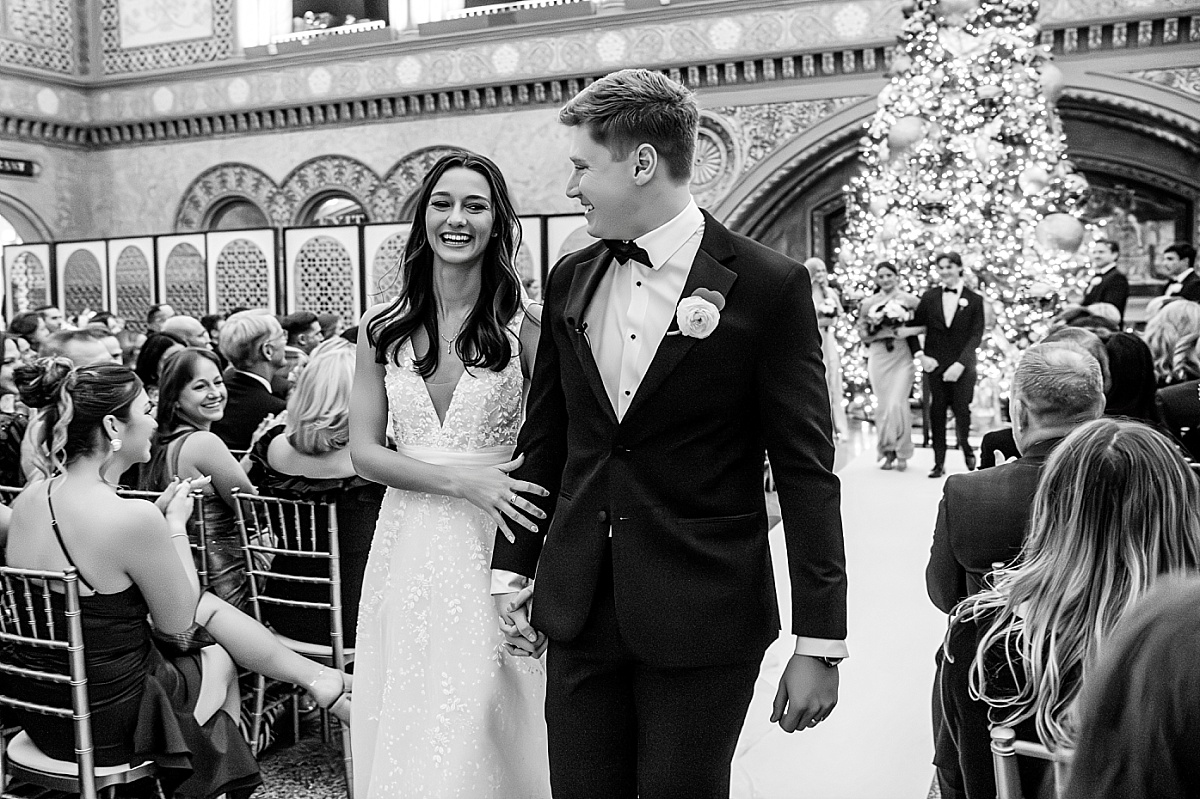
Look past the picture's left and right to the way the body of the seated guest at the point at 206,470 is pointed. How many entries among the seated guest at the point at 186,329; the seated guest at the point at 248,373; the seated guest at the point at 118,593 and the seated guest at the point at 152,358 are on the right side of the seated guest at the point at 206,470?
1

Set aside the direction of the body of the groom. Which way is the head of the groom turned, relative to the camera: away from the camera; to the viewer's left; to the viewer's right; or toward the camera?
to the viewer's left

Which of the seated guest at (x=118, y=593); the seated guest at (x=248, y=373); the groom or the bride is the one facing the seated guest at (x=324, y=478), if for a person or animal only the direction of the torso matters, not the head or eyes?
the seated guest at (x=118, y=593)

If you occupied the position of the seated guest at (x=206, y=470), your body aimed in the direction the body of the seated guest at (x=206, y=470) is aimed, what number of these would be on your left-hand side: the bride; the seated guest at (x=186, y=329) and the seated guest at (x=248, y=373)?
2

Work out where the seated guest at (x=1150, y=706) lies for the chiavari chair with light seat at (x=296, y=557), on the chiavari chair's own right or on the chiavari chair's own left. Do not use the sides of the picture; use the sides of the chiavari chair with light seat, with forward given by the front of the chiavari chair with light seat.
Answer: on the chiavari chair's own right

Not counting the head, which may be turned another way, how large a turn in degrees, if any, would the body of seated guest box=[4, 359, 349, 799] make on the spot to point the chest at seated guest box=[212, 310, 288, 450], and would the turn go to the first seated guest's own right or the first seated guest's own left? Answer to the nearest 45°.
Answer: approximately 45° to the first seated guest's own left

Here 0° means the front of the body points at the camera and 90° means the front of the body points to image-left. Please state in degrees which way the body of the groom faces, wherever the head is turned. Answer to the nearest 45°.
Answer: approximately 45°

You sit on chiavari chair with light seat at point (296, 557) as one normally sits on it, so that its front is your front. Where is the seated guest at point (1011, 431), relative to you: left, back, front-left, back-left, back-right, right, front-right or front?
front-right

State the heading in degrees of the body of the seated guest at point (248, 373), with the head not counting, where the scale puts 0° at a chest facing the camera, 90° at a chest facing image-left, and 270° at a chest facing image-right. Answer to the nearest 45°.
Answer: approximately 225°

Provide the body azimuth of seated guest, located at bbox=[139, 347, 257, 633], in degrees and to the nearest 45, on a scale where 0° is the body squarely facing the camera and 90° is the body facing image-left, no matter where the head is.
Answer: approximately 270°

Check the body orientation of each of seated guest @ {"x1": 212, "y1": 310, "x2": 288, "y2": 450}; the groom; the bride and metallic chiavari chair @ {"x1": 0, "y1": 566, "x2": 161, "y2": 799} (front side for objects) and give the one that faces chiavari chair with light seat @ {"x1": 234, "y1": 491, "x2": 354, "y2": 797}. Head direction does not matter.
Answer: metallic chiavari chair @ {"x1": 0, "y1": 566, "x2": 161, "y2": 799}

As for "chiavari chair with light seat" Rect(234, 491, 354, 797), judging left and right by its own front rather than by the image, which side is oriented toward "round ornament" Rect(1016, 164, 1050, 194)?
front

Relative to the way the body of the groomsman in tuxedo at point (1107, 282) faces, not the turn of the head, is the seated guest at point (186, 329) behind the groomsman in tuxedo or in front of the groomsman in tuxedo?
in front

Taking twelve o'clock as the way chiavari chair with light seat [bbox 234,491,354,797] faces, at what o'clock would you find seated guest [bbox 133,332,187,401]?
The seated guest is roughly at 10 o'clock from the chiavari chair with light seat.

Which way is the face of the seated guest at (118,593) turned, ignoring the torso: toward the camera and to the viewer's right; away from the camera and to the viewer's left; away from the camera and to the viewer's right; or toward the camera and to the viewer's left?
away from the camera and to the viewer's right

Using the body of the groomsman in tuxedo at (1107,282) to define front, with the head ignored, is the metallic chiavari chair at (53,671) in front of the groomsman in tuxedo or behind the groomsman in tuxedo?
in front
